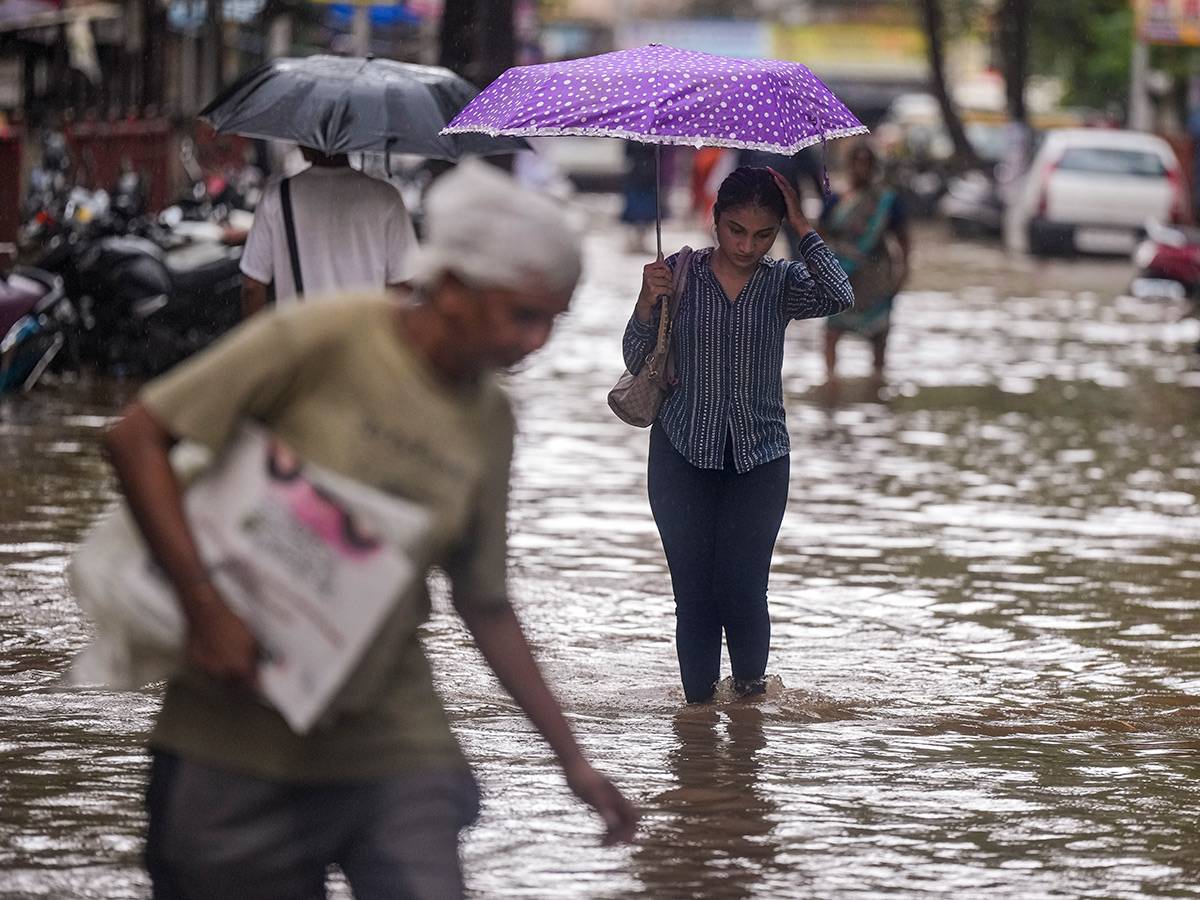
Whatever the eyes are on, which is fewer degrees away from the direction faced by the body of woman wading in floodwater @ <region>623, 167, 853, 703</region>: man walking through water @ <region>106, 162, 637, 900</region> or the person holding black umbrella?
the man walking through water

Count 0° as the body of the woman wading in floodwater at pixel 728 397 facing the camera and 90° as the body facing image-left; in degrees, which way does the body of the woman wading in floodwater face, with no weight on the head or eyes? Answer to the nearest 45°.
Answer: approximately 0°

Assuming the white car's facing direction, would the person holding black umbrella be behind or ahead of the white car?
behind

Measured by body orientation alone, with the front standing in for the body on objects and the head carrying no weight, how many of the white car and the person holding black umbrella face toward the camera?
0

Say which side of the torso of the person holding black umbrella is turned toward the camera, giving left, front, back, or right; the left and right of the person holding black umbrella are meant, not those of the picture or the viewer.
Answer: back

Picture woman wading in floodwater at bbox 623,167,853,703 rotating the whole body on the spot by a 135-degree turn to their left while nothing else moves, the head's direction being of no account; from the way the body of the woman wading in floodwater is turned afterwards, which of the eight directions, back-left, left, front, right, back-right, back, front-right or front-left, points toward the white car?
front-left

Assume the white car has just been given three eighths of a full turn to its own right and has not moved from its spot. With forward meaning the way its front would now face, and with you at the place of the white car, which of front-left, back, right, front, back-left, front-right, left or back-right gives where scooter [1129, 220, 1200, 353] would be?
front-right

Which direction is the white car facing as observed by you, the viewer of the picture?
facing away from the viewer

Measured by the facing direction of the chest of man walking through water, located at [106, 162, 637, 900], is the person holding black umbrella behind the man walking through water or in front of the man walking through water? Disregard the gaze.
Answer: behind

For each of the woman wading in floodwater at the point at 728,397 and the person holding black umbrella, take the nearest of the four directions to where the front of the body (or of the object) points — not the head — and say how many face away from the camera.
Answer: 1

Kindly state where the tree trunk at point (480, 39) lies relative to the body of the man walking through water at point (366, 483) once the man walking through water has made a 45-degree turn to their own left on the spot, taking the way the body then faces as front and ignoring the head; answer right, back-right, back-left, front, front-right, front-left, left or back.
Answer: left

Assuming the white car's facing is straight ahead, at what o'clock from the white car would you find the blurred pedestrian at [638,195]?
The blurred pedestrian is roughly at 8 o'clock from the white car.

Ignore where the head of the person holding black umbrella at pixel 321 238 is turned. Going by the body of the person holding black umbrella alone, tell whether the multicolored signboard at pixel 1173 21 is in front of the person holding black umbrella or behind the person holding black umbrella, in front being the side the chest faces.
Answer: in front
